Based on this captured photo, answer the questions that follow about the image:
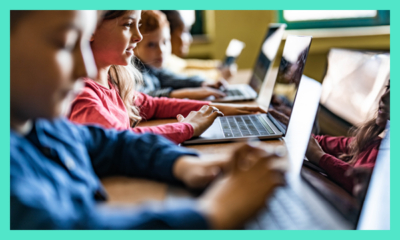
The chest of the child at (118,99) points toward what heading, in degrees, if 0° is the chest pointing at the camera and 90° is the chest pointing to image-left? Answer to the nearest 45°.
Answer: approximately 270°

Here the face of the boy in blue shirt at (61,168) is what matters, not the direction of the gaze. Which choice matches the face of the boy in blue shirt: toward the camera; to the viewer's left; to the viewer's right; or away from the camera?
to the viewer's right

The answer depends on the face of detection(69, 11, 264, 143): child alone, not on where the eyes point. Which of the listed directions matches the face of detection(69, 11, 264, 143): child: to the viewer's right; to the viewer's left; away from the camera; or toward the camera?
to the viewer's right

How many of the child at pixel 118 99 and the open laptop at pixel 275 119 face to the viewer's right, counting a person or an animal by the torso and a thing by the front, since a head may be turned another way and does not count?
1

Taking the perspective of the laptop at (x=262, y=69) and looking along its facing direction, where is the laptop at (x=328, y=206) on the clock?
the laptop at (x=328, y=206) is roughly at 9 o'clock from the laptop at (x=262, y=69).

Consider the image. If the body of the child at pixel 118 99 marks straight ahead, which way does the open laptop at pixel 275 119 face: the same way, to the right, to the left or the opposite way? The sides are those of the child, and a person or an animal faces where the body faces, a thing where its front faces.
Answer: the opposite way

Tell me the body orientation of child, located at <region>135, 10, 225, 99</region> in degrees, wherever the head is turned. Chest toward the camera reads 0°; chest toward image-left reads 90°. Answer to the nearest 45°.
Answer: approximately 315°

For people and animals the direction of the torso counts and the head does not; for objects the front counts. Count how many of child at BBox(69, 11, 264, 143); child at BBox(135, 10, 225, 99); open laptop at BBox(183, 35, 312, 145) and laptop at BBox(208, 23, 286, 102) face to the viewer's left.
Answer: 2

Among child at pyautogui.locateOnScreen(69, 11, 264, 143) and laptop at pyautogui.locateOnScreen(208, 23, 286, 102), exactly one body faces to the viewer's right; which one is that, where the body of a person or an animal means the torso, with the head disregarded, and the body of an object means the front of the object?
the child

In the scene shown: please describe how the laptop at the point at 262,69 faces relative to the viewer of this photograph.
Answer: facing to the left of the viewer

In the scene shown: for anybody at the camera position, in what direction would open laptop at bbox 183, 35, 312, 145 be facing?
facing to the left of the viewer
